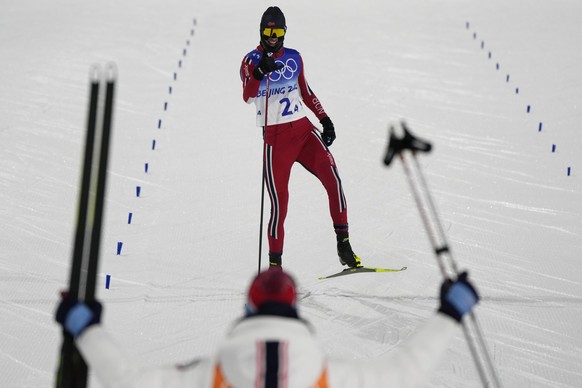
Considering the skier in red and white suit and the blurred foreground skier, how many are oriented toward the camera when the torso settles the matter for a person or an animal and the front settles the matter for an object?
1

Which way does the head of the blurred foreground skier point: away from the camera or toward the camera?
away from the camera

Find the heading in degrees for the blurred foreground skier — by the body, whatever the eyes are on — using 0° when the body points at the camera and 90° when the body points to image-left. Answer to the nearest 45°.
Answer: approximately 180°

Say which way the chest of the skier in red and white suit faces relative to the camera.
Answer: toward the camera

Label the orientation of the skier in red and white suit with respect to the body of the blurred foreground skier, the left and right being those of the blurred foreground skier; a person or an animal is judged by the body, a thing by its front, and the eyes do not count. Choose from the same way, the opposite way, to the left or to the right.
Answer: the opposite way

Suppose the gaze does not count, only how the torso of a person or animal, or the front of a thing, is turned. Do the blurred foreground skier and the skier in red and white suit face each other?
yes

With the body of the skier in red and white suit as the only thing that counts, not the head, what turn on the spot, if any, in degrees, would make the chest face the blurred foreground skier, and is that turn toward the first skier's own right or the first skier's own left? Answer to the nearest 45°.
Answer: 0° — they already face them

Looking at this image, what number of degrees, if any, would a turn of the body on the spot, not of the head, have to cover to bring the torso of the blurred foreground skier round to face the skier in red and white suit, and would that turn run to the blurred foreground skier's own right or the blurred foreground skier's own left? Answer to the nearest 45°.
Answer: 0° — they already face them
